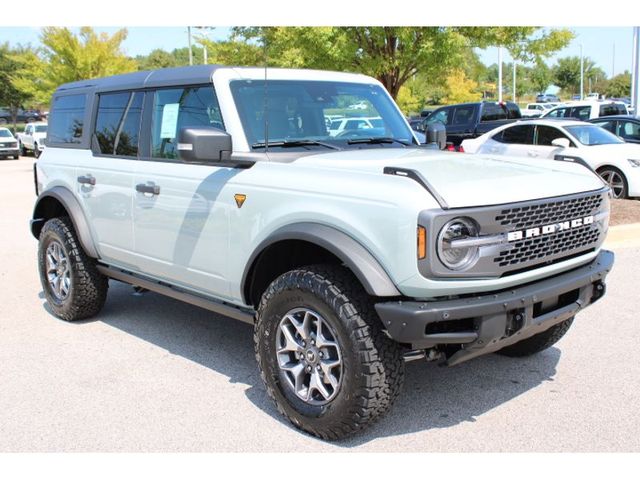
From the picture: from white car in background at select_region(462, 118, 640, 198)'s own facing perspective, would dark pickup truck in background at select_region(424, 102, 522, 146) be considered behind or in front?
behind

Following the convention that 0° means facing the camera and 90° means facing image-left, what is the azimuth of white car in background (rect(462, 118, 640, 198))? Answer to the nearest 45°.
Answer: approximately 315°

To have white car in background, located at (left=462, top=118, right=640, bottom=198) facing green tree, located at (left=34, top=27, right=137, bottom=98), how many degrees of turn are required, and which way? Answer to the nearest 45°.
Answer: approximately 180°

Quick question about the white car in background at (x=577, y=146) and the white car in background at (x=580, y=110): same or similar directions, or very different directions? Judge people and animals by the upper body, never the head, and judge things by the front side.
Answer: very different directions
